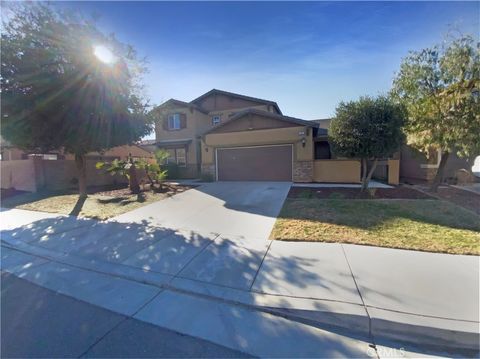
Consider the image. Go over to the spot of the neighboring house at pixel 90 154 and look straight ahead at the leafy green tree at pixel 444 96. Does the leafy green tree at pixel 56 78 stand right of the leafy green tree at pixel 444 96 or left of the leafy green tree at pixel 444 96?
right

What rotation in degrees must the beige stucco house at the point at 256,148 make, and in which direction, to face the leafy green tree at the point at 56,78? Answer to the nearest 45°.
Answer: approximately 45° to its right

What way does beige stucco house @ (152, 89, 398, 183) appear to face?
toward the camera

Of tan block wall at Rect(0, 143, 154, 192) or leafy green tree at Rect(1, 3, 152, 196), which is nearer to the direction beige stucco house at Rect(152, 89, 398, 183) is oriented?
the leafy green tree

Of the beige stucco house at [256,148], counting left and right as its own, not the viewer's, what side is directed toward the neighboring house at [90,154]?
right

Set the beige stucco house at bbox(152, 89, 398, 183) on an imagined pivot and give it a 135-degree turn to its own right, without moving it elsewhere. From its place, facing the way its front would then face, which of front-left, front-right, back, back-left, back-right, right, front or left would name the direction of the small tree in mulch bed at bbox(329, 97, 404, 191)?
back

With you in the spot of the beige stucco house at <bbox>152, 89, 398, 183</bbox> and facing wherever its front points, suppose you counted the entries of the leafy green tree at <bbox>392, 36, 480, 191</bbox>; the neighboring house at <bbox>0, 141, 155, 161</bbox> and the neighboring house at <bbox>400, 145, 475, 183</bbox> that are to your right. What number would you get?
1

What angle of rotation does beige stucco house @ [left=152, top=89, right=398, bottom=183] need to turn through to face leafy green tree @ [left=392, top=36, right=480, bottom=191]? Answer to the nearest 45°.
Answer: approximately 45° to its left

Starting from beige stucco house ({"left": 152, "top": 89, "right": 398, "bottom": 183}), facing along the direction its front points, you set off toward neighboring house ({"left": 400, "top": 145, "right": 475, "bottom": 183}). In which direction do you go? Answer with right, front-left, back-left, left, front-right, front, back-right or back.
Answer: left
